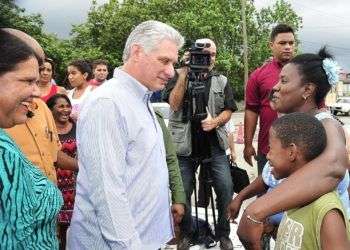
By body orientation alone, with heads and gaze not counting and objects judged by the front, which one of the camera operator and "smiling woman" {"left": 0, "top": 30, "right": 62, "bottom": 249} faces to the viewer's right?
the smiling woman

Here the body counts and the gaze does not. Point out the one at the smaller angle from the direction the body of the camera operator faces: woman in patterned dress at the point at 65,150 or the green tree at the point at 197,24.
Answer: the woman in patterned dress

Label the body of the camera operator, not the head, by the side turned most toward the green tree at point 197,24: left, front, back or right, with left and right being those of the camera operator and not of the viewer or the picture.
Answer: back

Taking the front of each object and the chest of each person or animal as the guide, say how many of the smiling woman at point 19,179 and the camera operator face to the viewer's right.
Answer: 1

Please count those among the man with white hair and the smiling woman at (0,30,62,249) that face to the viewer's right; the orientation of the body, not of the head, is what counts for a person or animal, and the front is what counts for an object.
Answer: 2

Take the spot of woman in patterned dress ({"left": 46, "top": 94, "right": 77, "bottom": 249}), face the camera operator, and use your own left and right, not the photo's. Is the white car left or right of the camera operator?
left

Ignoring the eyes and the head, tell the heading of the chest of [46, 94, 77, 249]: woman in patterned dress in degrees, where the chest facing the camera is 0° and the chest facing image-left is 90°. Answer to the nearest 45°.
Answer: approximately 315°

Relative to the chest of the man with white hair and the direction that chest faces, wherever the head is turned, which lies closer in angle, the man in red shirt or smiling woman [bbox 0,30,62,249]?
the man in red shirt

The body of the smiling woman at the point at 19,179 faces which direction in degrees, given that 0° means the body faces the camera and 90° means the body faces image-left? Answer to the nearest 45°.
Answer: approximately 270°

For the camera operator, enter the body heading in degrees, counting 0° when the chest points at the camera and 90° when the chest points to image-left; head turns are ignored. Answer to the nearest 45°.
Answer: approximately 0°

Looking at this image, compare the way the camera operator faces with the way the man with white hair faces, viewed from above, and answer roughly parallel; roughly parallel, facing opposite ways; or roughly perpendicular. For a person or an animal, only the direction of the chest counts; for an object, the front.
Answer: roughly perpendicular

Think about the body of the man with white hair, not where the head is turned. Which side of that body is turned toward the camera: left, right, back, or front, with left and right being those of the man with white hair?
right

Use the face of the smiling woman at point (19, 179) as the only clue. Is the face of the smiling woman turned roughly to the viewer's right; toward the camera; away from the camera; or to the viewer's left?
to the viewer's right

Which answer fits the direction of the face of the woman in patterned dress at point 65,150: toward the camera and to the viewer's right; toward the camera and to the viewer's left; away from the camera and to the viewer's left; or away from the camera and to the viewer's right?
toward the camera and to the viewer's right
